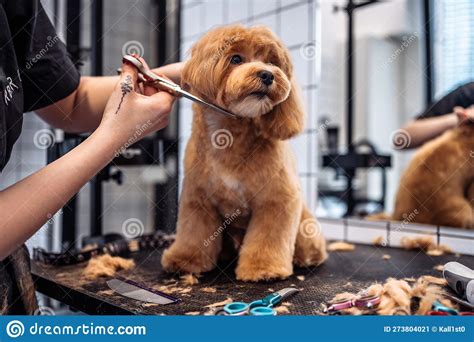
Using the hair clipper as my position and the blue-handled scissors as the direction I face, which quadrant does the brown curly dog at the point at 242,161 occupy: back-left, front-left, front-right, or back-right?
front-right

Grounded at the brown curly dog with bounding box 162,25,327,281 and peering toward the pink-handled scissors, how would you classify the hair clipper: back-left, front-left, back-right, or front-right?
front-left

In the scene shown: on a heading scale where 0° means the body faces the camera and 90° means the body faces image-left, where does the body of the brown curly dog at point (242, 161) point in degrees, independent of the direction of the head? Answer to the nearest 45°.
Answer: approximately 45°
